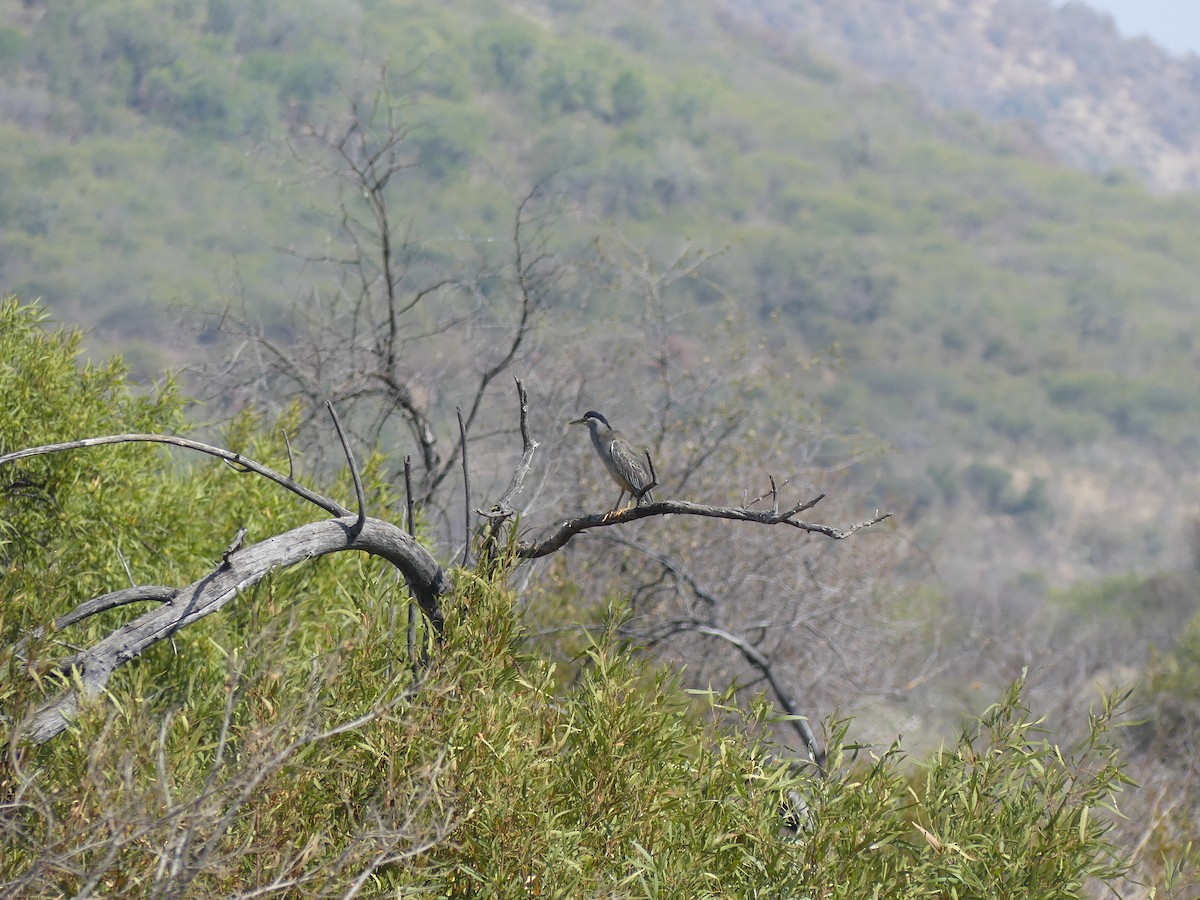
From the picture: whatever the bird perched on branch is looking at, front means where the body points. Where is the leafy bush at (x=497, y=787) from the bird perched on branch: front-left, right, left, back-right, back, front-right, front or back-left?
left

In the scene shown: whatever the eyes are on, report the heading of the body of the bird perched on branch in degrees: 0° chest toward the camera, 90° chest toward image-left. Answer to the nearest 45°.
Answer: approximately 90°
